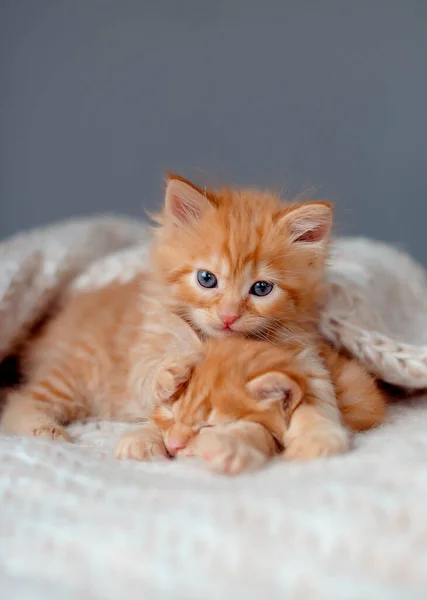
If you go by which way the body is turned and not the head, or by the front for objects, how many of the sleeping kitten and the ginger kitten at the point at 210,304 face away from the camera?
0

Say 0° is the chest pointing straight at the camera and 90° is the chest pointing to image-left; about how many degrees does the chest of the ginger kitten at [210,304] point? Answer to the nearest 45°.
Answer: approximately 315°

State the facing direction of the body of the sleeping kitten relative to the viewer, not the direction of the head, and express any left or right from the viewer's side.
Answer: facing the viewer and to the left of the viewer
